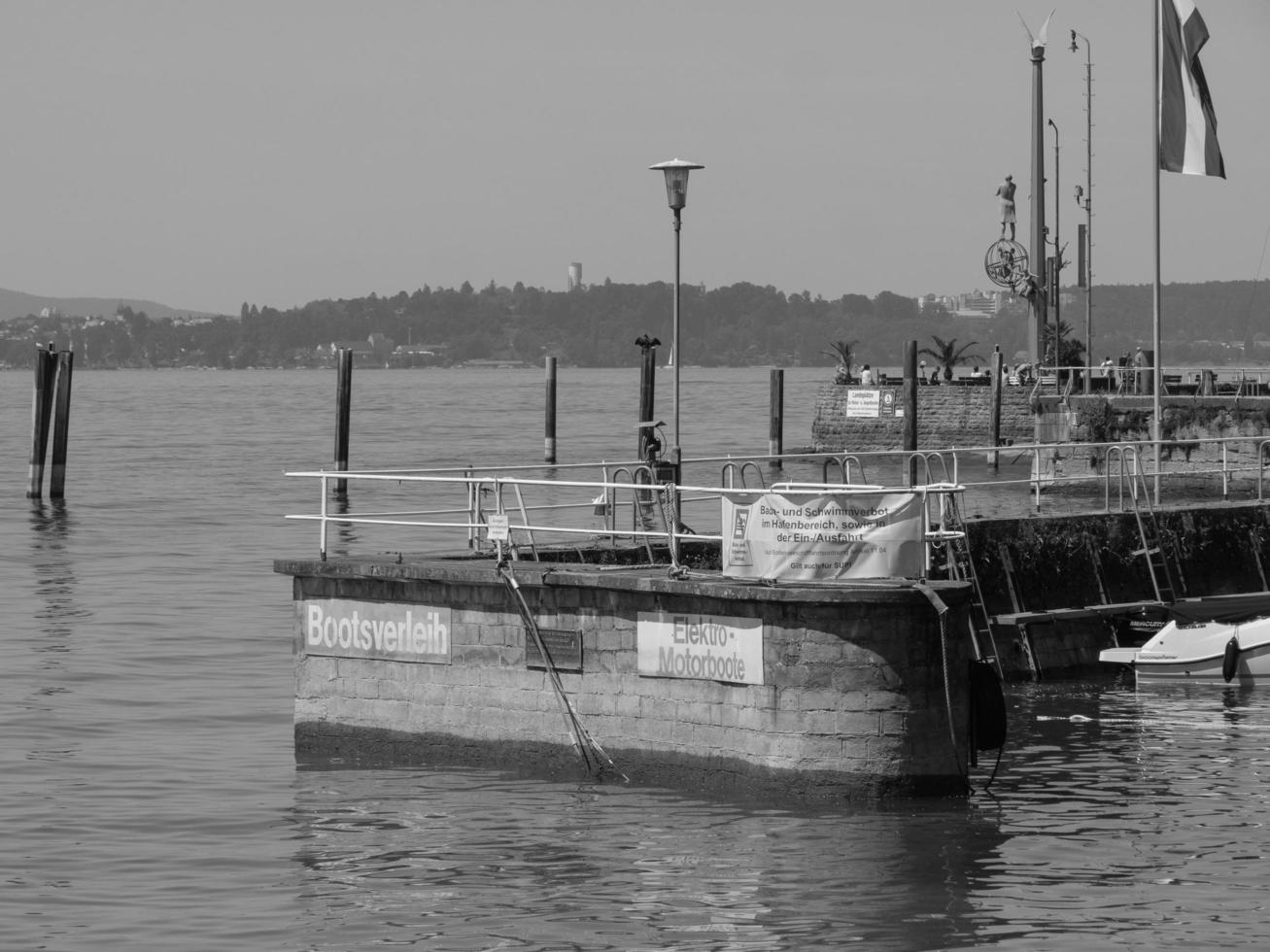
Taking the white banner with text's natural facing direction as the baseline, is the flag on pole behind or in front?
behind

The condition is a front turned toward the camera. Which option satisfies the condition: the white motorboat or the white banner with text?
the white banner with text

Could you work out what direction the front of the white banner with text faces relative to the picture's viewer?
facing the viewer

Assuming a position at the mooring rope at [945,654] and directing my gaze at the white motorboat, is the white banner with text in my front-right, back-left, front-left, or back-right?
back-left

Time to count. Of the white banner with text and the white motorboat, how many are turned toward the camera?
1

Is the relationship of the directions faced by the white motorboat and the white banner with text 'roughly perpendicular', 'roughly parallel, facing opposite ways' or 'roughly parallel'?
roughly perpendicular
